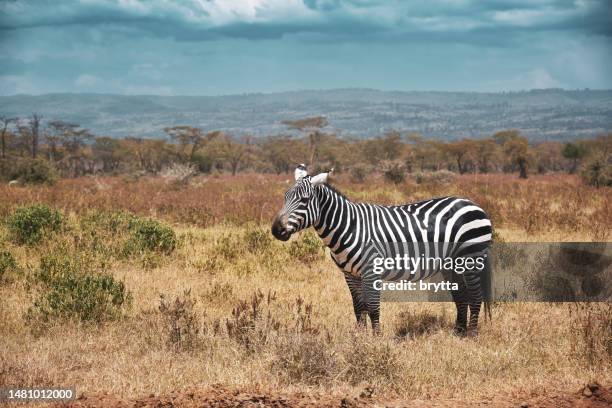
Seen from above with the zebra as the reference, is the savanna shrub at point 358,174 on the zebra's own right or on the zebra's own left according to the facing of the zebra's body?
on the zebra's own right

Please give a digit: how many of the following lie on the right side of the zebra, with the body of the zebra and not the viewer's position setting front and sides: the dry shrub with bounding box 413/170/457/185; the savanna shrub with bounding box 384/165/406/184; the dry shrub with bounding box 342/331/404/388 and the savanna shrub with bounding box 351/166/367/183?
3

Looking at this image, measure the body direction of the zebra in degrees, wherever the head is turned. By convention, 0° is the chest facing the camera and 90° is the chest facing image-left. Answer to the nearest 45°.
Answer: approximately 90°

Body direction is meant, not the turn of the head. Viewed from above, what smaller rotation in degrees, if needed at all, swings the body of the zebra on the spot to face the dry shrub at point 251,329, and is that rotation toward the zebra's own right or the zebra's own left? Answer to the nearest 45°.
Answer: approximately 45° to the zebra's own left

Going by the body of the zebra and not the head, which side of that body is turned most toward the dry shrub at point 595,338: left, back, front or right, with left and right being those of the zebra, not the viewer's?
back

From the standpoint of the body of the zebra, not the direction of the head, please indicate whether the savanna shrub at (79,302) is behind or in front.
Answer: in front

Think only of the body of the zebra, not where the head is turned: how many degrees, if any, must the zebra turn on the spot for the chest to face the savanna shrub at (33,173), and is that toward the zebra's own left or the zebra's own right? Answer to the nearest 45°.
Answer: approximately 45° to the zebra's own right

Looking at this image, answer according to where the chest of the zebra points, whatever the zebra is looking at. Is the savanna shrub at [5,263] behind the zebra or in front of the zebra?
in front

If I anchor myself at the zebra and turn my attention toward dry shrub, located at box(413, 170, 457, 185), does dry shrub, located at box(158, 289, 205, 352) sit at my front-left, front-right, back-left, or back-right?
back-left

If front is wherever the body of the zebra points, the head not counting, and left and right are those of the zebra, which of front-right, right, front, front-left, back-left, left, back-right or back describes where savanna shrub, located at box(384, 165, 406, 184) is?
right

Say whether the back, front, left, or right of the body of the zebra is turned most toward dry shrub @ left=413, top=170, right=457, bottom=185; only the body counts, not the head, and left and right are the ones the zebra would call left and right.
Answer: right

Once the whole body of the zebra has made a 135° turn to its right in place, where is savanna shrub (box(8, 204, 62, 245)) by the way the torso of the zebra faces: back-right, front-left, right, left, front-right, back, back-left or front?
left

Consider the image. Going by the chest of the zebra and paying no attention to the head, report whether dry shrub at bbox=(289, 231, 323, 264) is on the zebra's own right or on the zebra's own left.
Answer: on the zebra's own right

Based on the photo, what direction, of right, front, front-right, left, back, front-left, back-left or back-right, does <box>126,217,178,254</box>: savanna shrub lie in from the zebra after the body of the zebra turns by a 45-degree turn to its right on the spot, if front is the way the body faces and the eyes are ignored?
front
